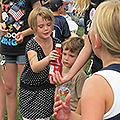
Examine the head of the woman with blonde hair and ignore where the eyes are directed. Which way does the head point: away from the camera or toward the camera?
away from the camera

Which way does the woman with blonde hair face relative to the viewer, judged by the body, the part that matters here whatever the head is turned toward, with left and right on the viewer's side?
facing away from the viewer and to the left of the viewer

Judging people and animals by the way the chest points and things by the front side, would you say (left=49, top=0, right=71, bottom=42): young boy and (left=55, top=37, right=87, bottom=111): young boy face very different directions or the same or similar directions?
very different directions

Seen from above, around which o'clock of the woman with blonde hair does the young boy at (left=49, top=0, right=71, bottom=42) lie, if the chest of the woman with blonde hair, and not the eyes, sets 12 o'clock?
The young boy is roughly at 1 o'clock from the woman with blonde hair.
